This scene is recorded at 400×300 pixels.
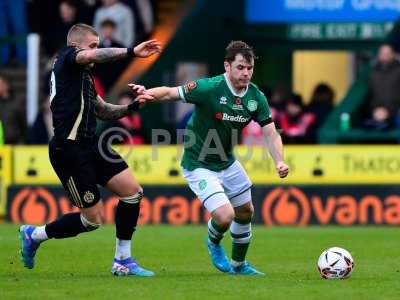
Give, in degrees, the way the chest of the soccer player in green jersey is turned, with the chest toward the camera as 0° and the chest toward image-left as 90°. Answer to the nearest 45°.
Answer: approximately 315°

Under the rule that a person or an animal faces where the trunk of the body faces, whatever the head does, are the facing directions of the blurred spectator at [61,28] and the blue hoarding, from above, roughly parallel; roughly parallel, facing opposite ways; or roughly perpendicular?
roughly parallel

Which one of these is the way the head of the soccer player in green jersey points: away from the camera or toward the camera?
toward the camera

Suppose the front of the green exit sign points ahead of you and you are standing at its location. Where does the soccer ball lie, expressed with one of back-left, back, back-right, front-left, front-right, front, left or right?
front

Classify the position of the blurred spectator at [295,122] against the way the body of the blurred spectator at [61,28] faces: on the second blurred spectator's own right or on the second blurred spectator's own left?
on the second blurred spectator's own left

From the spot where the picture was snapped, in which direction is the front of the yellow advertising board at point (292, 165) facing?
facing the viewer

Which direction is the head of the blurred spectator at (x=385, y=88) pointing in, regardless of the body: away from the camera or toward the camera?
toward the camera

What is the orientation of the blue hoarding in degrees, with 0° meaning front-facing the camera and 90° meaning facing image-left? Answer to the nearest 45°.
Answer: approximately 0°

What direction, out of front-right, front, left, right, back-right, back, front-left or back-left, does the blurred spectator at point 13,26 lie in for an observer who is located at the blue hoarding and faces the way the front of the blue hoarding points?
right

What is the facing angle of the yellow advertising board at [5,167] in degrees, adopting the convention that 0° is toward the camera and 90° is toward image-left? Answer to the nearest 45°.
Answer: approximately 0°

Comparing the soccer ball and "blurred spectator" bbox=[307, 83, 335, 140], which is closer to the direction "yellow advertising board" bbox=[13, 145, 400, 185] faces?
the soccer ball

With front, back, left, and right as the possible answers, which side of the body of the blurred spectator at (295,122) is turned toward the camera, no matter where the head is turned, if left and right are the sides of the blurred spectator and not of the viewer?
front

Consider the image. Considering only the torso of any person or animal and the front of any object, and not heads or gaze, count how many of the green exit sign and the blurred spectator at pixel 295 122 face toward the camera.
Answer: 2

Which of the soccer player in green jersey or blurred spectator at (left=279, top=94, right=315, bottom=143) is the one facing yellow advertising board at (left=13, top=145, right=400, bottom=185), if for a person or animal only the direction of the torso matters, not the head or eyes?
the blurred spectator

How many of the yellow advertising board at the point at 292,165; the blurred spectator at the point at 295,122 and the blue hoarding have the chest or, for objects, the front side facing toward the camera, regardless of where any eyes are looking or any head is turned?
3
